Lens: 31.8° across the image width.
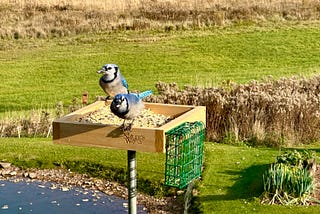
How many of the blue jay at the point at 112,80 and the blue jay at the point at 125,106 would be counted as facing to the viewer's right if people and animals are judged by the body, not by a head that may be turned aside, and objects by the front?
0

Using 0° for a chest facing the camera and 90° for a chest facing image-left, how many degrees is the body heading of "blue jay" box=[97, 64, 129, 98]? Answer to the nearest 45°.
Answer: approximately 45°

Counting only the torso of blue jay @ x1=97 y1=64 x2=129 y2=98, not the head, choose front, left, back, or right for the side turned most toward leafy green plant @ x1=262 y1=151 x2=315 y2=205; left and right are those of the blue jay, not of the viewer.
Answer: back

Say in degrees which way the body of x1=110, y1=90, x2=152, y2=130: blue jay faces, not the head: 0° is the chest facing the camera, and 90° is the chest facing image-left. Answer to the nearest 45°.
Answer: approximately 45°
